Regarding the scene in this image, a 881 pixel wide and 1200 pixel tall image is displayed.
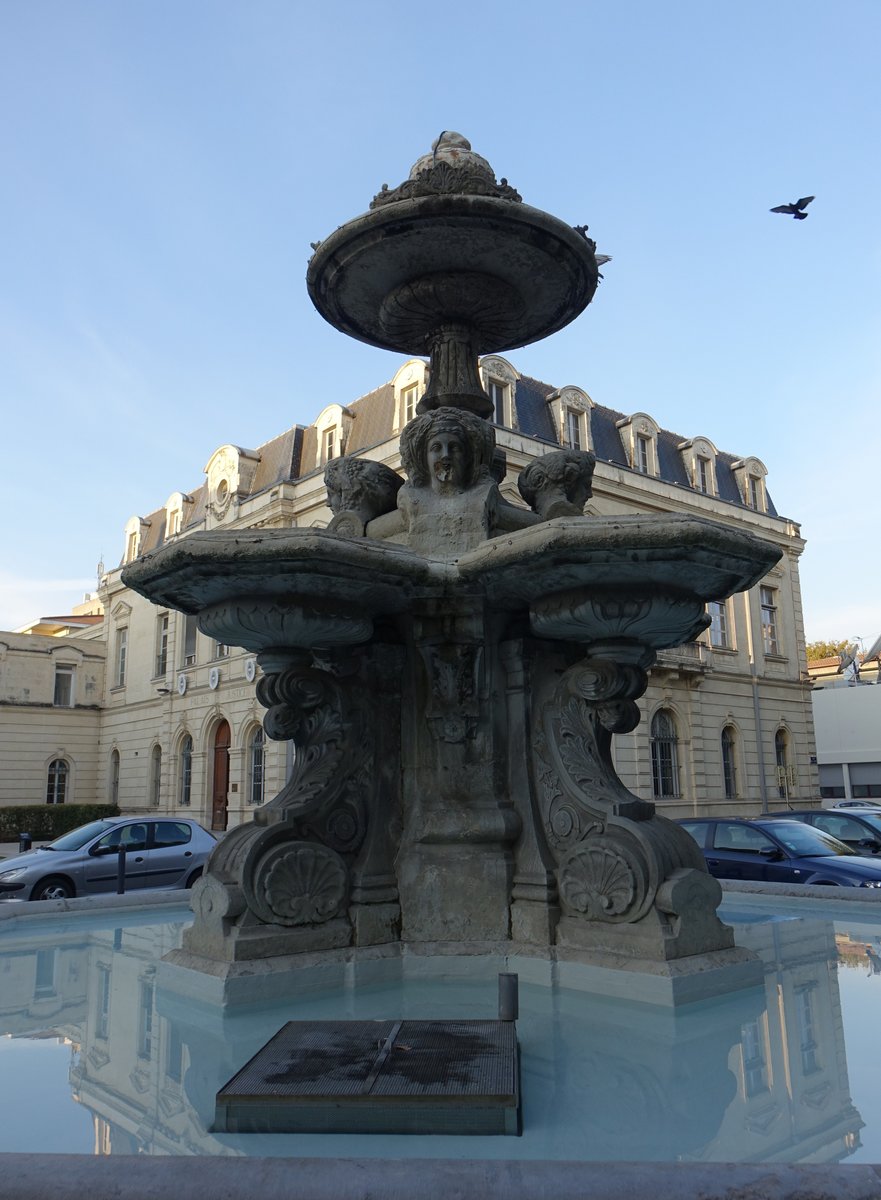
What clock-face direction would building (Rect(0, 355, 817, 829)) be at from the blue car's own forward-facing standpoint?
The building is roughly at 7 o'clock from the blue car.

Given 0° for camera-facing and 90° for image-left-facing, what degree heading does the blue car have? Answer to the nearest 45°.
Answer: approximately 315°

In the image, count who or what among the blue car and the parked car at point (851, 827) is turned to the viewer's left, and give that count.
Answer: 0

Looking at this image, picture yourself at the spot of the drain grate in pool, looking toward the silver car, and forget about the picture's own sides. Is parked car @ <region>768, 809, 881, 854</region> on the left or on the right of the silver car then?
right

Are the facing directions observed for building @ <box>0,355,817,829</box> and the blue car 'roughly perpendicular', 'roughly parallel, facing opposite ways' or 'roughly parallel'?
roughly perpendicular

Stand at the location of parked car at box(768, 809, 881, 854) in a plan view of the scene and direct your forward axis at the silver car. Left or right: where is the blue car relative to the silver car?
left
